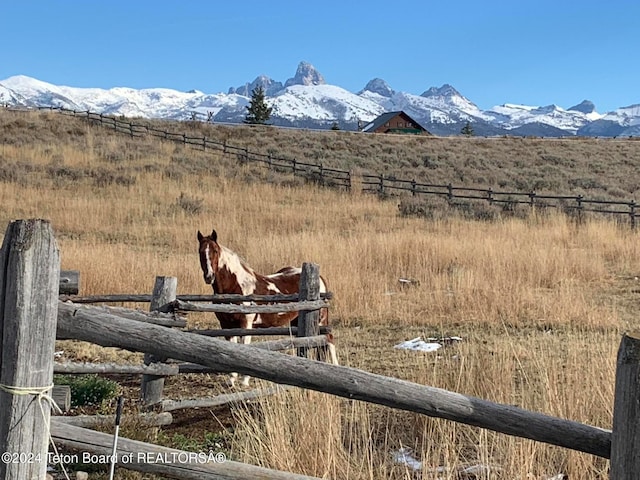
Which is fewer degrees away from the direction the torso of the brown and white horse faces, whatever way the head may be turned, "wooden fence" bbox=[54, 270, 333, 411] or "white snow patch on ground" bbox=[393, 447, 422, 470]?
the wooden fence

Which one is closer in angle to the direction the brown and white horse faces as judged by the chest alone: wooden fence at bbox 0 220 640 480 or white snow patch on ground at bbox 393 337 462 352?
the wooden fence

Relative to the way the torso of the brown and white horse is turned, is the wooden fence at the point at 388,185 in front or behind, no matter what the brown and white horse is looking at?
behind

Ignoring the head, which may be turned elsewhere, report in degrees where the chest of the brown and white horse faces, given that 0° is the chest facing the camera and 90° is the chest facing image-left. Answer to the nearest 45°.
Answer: approximately 45°

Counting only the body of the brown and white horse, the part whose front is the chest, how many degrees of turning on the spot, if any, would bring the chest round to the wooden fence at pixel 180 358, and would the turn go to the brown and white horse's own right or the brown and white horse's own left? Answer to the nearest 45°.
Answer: approximately 45° to the brown and white horse's own left

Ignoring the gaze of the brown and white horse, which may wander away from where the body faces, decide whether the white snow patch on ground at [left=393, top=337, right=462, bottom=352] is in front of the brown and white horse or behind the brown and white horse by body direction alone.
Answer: behind
